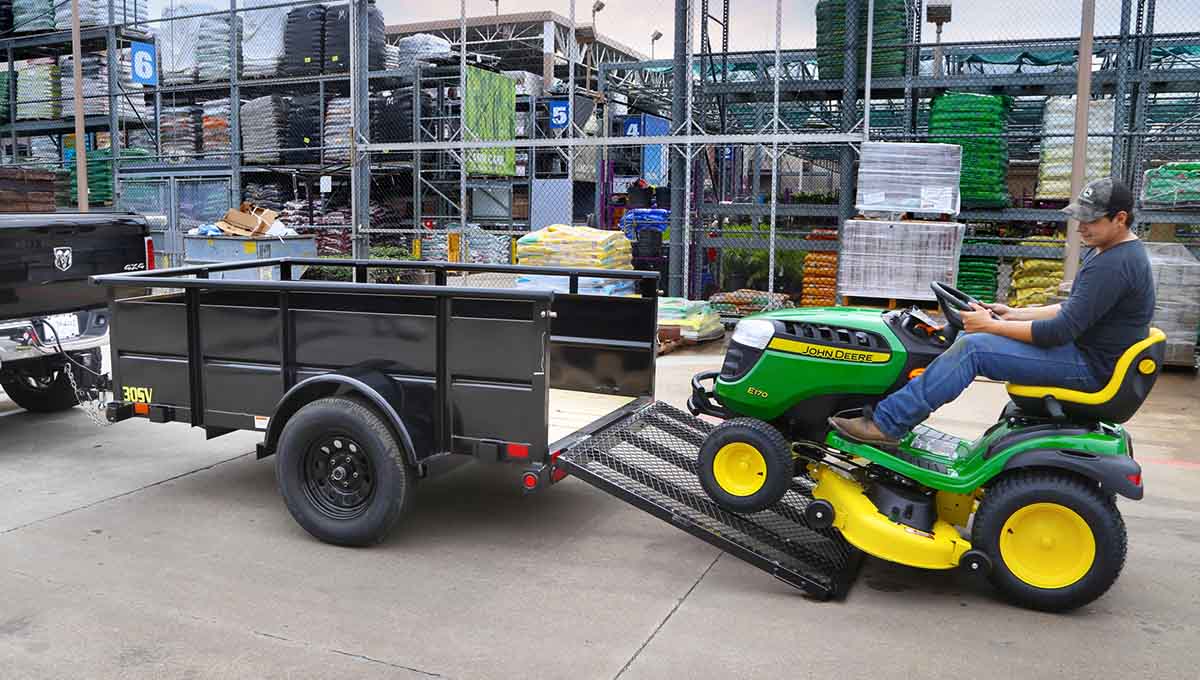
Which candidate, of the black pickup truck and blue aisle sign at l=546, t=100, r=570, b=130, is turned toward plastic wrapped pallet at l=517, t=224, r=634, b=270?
the blue aisle sign

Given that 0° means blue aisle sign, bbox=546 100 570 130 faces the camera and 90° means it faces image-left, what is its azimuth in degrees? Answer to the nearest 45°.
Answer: approximately 0°

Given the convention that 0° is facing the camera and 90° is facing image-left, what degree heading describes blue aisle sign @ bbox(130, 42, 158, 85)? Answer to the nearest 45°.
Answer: approximately 0°

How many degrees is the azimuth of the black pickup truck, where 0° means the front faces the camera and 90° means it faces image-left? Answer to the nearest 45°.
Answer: approximately 135°

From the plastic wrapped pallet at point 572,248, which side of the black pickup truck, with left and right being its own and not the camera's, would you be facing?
right

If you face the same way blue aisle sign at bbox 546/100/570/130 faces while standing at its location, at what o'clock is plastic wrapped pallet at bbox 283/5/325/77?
The plastic wrapped pallet is roughly at 2 o'clock from the blue aisle sign.

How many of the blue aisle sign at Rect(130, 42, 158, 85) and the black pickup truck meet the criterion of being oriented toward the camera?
1

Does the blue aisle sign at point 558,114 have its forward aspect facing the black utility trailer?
yes

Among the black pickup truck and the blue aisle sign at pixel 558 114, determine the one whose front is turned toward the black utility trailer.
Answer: the blue aisle sign
